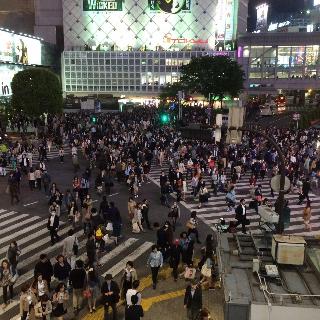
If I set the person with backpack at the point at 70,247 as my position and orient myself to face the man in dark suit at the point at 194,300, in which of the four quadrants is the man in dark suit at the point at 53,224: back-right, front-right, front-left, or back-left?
back-left

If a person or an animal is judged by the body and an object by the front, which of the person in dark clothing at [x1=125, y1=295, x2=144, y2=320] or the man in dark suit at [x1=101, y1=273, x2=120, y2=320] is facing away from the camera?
the person in dark clothing

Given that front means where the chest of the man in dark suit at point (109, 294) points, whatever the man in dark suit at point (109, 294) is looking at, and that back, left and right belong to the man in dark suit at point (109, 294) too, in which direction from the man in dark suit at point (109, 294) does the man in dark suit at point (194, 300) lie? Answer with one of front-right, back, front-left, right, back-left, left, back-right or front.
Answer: left

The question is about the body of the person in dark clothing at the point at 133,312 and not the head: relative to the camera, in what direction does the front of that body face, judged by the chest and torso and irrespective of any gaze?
away from the camera

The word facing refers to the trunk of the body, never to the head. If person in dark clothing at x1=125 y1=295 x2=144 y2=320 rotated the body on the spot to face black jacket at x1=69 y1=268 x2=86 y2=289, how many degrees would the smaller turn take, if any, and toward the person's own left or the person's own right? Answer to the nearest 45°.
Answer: approximately 45° to the person's own left

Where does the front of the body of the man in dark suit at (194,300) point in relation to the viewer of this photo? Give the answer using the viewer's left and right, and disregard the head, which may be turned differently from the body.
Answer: facing the viewer

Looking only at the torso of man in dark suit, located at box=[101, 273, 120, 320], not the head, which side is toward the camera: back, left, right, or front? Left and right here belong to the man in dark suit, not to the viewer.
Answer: front

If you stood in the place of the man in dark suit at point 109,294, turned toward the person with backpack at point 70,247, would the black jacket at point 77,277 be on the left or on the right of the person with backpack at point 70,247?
left

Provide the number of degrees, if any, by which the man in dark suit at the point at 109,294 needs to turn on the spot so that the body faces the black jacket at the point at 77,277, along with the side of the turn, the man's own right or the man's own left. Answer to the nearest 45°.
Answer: approximately 135° to the man's own right

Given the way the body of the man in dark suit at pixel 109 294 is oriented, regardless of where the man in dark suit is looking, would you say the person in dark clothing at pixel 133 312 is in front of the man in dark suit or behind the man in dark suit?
in front

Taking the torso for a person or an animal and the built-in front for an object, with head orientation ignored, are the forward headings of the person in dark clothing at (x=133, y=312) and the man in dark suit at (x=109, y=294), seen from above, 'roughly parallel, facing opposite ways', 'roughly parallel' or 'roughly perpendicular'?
roughly parallel, facing opposite ways

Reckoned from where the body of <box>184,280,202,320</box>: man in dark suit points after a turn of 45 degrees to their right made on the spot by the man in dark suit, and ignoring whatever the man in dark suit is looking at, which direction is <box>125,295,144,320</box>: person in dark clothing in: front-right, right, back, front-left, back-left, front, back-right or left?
front

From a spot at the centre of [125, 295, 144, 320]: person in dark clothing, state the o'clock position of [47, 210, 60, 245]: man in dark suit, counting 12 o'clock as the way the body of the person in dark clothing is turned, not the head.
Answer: The man in dark suit is roughly at 11 o'clock from the person in dark clothing.
